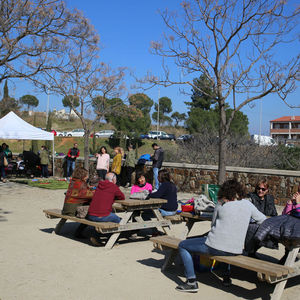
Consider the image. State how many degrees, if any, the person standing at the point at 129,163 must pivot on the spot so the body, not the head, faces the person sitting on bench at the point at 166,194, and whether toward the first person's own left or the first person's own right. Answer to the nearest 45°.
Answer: approximately 45° to the first person's own left

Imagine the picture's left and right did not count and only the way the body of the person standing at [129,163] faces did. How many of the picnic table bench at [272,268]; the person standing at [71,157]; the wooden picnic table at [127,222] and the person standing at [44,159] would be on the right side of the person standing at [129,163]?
2

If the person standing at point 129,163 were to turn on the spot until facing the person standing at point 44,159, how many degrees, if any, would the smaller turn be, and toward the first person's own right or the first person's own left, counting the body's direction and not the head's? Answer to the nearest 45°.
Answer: approximately 90° to the first person's own right

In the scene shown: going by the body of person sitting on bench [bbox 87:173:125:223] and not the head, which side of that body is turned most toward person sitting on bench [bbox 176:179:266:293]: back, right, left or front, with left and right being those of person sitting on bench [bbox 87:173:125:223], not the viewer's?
right

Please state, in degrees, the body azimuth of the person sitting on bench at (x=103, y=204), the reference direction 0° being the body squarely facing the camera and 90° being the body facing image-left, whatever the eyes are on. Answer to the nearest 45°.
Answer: approximately 225°

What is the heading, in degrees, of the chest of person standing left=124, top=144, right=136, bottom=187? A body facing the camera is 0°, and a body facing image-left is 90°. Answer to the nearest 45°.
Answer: approximately 45°

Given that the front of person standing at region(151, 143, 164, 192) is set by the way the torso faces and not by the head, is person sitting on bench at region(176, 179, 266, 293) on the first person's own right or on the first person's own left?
on the first person's own left
